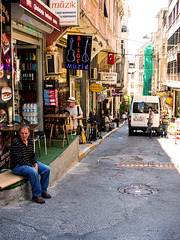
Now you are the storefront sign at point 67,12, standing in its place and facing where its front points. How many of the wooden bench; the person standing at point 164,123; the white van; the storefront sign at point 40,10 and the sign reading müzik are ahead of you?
2

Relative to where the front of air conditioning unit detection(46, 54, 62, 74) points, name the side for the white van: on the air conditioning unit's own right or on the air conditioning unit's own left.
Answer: on the air conditioning unit's own left

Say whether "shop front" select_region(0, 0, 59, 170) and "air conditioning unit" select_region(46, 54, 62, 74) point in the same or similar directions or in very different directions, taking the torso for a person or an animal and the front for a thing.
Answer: same or similar directions

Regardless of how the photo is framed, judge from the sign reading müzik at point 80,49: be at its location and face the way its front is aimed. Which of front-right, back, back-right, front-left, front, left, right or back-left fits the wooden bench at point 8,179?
front

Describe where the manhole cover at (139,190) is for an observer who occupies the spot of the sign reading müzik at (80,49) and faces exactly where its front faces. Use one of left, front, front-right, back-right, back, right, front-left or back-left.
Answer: front

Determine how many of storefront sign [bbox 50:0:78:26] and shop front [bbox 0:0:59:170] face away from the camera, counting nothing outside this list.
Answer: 0

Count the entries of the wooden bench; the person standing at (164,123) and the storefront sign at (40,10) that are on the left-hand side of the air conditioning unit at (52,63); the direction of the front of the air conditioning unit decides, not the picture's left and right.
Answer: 1

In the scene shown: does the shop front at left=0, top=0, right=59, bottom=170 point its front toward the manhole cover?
yes

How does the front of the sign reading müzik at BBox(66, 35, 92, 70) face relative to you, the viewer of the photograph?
facing the viewer
